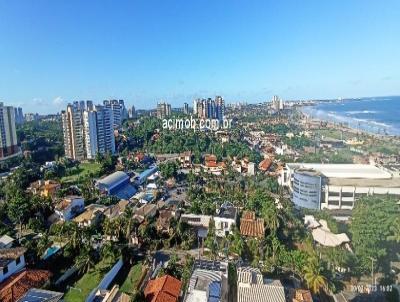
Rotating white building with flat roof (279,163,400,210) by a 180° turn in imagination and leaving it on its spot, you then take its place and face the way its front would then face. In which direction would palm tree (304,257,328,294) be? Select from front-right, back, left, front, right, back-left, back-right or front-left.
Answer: back-right

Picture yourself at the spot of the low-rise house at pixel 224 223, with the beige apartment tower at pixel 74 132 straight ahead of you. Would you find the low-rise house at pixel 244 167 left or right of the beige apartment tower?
right

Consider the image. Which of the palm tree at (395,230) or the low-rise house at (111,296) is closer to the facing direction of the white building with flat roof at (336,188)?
the low-rise house

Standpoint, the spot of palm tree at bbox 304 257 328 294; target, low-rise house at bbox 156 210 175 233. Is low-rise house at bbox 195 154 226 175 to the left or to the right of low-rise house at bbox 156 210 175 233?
right

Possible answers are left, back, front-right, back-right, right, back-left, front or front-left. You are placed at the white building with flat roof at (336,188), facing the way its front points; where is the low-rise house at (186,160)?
right

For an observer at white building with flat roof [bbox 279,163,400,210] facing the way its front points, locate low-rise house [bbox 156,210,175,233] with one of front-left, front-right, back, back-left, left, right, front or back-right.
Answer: front

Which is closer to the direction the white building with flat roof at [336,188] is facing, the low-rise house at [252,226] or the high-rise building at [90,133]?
the low-rise house

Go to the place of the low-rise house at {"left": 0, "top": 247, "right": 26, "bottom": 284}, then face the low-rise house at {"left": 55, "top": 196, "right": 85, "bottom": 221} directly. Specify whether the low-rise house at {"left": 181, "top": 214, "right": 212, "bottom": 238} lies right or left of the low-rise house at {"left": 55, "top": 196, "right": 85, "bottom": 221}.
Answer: right

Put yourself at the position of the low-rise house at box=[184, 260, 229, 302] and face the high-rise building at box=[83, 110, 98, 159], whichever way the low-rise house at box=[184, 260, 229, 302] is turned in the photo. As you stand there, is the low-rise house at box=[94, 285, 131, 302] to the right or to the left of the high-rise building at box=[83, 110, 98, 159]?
left

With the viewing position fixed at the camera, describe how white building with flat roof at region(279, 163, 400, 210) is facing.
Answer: facing the viewer and to the left of the viewer

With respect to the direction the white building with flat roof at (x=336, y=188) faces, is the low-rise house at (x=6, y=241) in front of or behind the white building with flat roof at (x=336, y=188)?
in front

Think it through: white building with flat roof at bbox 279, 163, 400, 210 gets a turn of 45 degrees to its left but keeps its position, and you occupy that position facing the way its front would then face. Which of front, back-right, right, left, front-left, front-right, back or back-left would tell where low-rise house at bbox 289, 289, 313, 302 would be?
front

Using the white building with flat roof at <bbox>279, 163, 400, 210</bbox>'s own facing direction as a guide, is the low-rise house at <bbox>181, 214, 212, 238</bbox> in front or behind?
in front
